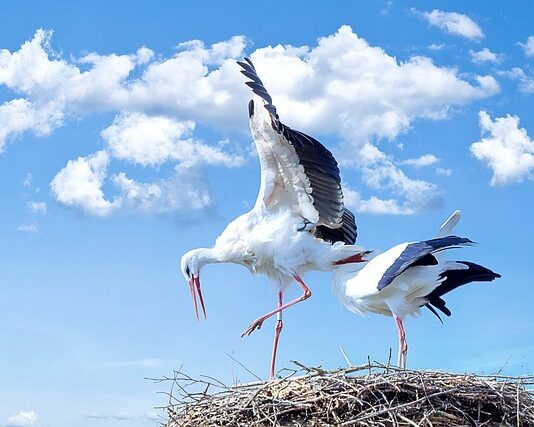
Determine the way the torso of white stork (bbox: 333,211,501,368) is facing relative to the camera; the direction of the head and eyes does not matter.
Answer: to the viewer's left

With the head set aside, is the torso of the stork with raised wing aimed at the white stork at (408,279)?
no

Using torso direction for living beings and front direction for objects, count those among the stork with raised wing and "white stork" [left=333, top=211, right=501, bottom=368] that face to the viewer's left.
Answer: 2

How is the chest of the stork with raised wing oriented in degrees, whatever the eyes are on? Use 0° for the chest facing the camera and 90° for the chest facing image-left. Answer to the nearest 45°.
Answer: approximately 90°

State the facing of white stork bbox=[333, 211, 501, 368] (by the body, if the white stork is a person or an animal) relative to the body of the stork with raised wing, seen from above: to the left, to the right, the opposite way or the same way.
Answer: the same way
